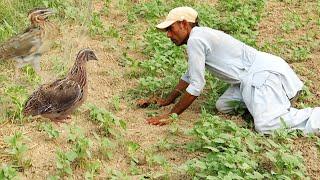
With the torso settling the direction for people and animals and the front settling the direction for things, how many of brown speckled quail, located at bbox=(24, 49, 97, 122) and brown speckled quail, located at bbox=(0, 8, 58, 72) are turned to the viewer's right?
2

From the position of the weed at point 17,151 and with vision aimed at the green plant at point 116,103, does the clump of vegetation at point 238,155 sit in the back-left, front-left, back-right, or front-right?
front-right

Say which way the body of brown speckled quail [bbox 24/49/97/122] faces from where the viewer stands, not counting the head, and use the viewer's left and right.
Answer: facing to the right of the viewer

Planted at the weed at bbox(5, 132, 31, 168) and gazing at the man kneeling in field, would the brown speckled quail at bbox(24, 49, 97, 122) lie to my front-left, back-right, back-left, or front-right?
front-left

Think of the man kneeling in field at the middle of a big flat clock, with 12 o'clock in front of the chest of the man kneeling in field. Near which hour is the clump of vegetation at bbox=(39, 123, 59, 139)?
The clump of vegetation is roughly at 11 o'clock from the man kneeling in field.

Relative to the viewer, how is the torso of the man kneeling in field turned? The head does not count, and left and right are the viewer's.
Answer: facing to the left of the viewer

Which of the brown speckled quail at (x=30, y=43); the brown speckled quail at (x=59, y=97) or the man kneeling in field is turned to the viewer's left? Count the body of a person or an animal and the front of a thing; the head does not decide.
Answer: the man kneeling in field

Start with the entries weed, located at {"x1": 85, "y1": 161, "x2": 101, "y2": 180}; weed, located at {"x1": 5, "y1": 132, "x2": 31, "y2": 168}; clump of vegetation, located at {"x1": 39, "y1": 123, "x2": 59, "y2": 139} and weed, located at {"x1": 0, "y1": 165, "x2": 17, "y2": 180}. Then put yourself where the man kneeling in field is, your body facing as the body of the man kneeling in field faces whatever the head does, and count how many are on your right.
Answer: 0

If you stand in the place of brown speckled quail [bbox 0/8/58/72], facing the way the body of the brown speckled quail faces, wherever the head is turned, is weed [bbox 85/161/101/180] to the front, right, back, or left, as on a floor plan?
right

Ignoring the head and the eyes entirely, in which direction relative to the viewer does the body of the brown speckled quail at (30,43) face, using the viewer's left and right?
facing to the right of the viewer

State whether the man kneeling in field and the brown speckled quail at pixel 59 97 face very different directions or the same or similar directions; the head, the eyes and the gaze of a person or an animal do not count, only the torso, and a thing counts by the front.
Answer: very different directions

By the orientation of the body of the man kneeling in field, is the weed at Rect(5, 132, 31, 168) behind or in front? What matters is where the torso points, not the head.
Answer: in front

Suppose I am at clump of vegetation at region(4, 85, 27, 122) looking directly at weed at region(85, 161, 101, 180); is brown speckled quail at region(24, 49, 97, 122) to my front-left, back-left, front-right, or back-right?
front-left

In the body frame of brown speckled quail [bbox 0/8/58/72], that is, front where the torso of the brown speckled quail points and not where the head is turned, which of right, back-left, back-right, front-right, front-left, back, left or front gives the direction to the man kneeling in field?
front-right

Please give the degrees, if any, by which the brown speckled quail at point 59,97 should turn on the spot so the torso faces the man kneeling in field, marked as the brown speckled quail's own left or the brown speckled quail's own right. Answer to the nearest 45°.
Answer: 0° — it already faces them

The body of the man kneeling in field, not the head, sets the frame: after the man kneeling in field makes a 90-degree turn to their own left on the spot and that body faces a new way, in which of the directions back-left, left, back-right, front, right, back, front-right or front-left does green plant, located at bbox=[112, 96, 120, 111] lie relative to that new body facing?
right

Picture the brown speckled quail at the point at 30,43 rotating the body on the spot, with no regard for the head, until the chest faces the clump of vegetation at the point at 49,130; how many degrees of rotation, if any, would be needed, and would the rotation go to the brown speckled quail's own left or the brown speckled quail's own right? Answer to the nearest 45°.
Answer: approximately 90° to the brown speckled quail's own right

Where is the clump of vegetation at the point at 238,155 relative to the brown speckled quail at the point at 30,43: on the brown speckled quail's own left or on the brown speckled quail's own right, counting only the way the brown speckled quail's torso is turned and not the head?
on the brown speckled quail's own right

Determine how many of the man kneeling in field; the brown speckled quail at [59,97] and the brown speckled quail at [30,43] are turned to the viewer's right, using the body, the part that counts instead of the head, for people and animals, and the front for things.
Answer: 2

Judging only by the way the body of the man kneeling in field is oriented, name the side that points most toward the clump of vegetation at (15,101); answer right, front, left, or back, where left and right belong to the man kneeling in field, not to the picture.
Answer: front
